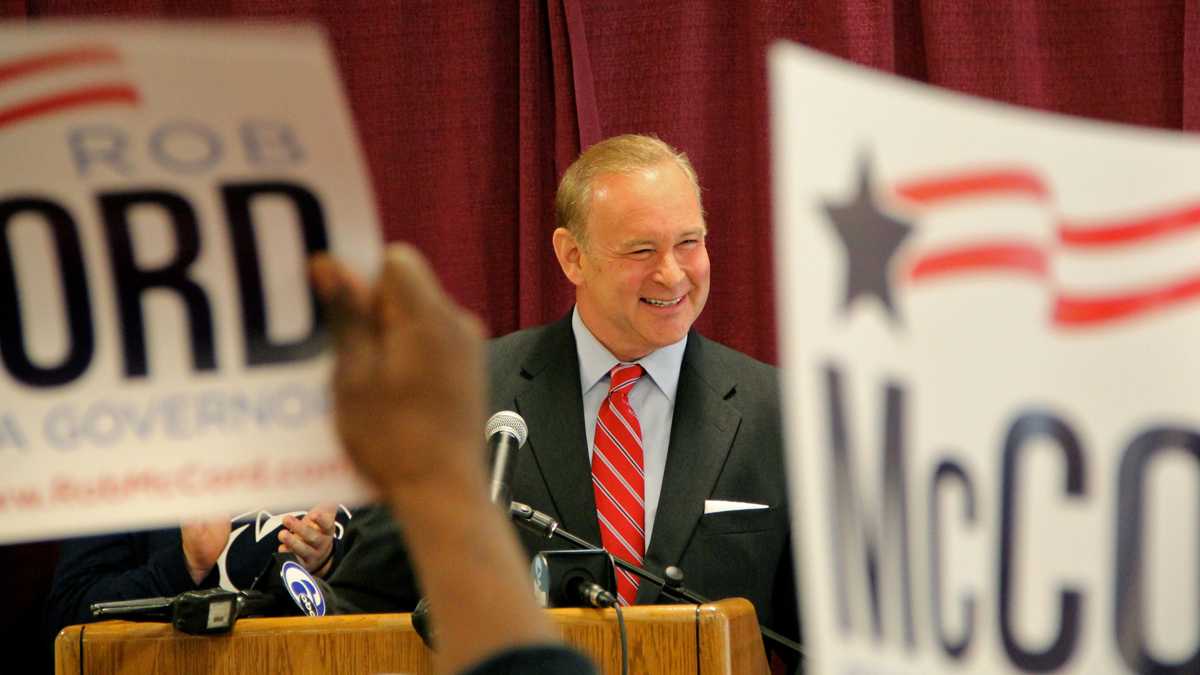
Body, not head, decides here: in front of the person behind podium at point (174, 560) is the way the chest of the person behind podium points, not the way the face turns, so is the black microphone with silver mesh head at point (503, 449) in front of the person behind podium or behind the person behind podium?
in front

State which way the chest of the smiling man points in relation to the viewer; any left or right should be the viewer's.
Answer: facing the viewer

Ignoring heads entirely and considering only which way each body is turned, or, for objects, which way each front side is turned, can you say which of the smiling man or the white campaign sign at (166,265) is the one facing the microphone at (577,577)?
the smiling man

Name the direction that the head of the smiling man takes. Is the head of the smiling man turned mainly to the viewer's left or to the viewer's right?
to the viewer's right

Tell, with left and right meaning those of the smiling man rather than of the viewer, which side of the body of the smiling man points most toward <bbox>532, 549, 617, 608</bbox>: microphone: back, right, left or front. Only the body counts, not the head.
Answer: front

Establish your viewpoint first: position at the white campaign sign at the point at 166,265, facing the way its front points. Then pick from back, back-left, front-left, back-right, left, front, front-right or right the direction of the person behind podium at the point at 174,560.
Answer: back

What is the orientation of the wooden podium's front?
toward the camera

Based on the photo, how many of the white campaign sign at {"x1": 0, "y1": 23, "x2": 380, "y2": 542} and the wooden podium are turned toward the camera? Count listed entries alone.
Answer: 2

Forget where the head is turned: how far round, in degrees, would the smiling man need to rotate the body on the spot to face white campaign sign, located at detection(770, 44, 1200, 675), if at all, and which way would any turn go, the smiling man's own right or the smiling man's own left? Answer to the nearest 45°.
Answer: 0° — they already face it

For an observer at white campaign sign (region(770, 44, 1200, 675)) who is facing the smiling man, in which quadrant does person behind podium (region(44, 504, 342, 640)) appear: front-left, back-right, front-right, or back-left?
front-left

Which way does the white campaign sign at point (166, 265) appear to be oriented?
toward the camera

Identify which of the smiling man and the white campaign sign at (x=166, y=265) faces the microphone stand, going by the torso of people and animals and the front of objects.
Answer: the smiling man

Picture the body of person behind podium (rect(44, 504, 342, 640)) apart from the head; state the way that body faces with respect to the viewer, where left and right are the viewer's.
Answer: facing the viewer and to the right of the viewer

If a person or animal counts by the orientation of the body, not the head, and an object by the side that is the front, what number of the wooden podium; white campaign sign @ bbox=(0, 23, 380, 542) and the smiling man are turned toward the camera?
3

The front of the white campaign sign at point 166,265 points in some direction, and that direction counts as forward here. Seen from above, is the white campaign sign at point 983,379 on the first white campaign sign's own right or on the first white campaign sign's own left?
on the first white campaign sign's own left
